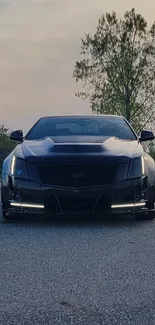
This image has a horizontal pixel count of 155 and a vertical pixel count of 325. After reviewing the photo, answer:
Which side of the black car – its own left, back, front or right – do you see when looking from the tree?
back

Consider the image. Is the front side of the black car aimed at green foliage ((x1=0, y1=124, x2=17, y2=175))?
no

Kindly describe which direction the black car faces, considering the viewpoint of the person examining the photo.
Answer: facing the viewer
